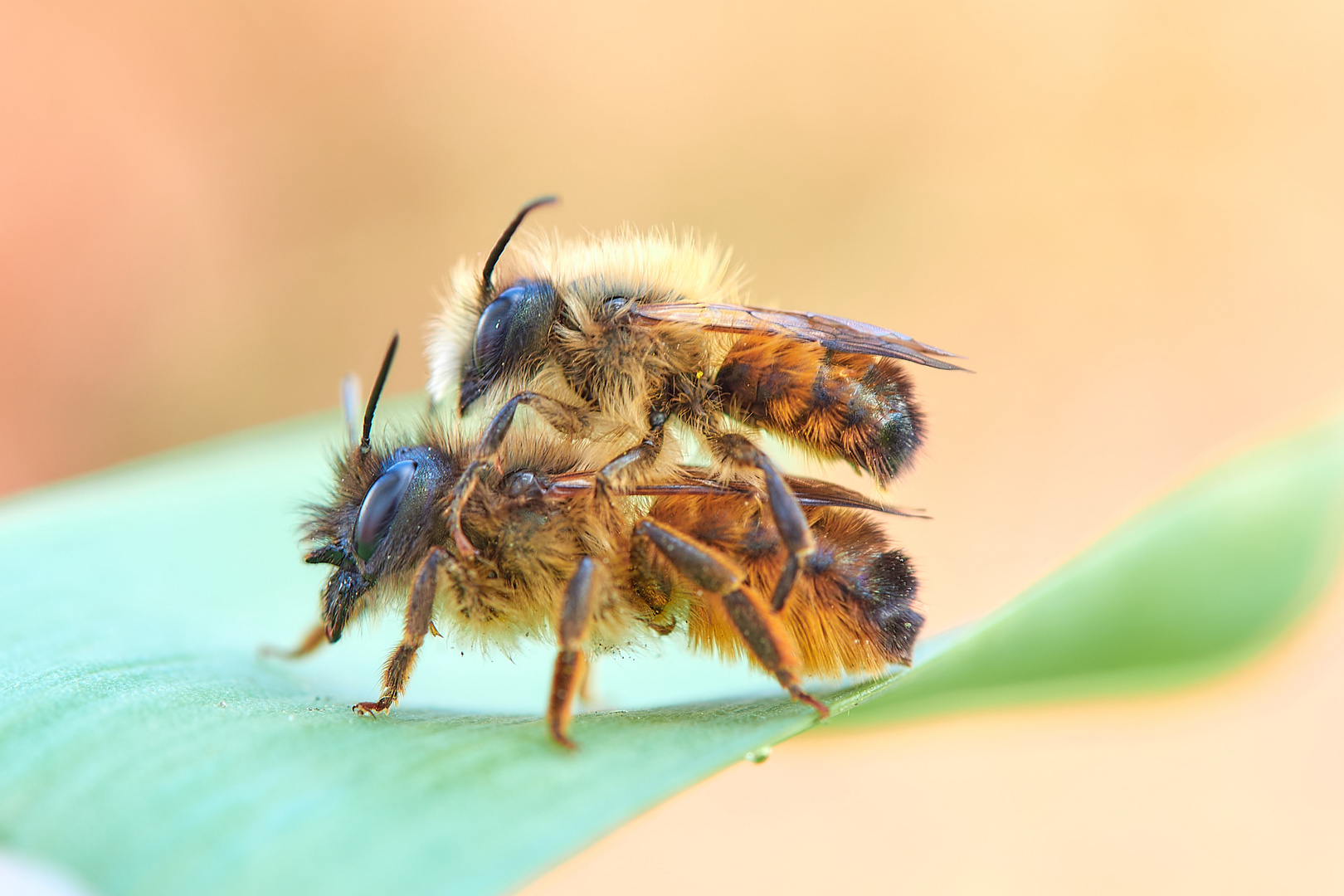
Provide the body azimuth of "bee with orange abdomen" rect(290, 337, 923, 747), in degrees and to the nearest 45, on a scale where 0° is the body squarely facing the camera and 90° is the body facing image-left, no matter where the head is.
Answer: approximately 90°

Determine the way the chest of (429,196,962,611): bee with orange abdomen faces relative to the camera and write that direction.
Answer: to the viewer's left
